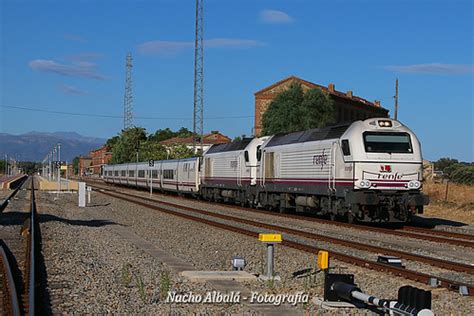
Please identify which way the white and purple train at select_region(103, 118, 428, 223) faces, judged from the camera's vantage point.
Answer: facing the viewer and to the right of the viewer

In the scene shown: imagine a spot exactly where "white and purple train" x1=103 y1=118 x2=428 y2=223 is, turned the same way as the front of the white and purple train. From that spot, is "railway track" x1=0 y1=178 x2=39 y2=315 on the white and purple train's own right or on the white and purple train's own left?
on the white and purple train's own right
